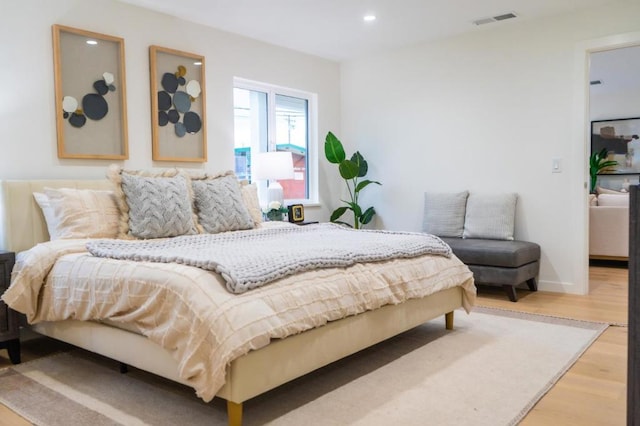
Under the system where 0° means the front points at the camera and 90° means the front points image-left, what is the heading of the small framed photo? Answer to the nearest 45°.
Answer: approximately 315°

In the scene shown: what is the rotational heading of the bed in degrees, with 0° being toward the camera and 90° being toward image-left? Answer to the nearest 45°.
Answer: approximately 315°

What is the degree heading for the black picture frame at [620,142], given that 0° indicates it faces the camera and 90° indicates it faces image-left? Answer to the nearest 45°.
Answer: approximately 45°

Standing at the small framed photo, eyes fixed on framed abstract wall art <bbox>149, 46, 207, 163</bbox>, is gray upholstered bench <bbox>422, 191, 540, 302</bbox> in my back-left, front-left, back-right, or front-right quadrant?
back-left
